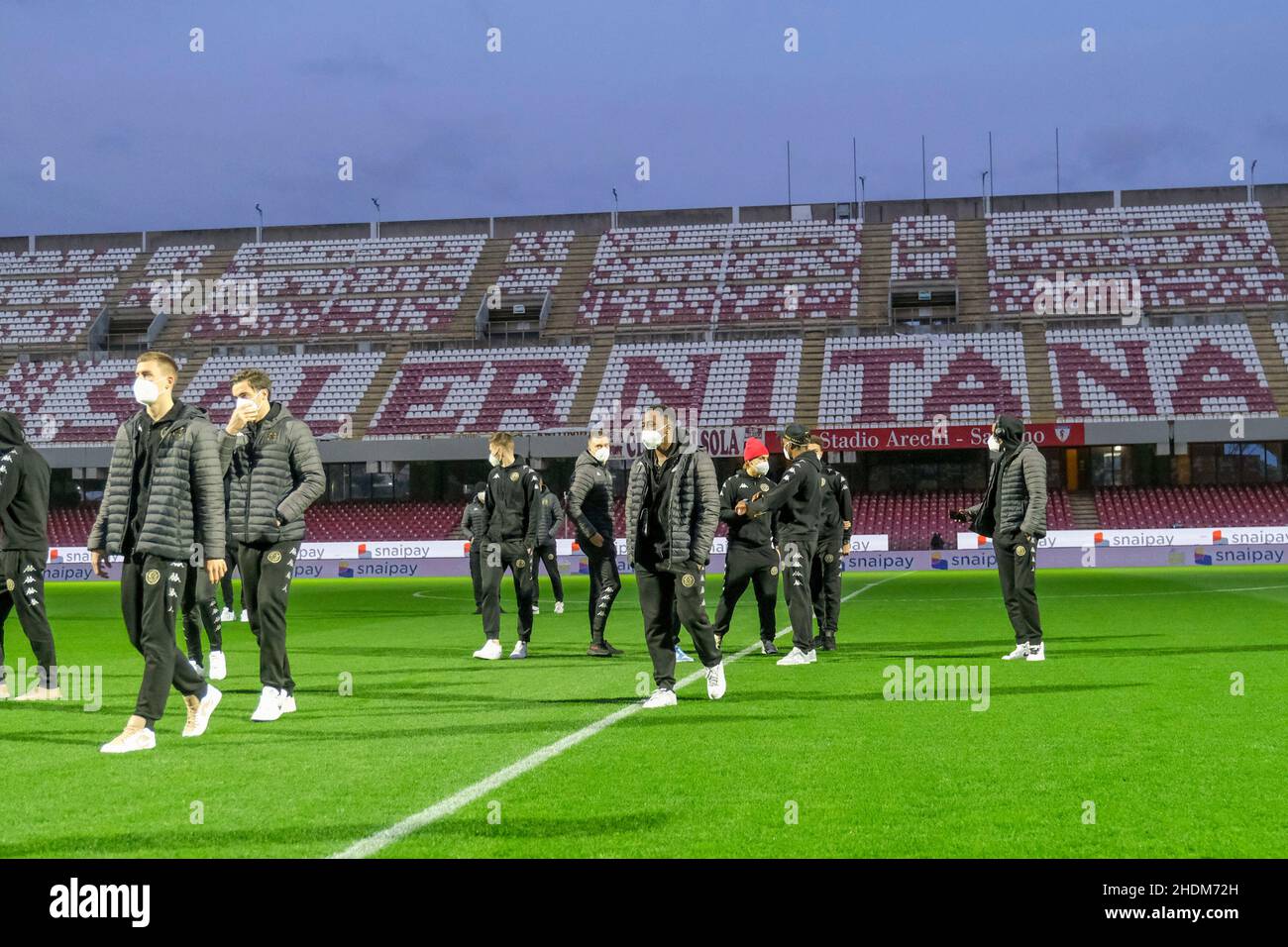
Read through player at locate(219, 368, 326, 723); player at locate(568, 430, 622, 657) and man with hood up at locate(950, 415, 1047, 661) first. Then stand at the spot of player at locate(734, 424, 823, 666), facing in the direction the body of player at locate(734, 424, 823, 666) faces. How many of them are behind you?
1

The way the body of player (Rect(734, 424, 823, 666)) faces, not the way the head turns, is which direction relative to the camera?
to the viewer's left

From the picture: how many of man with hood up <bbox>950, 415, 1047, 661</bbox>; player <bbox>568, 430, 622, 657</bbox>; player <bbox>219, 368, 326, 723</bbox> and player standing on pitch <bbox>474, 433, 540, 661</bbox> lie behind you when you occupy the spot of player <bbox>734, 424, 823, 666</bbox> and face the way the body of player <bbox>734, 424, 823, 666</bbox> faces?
1

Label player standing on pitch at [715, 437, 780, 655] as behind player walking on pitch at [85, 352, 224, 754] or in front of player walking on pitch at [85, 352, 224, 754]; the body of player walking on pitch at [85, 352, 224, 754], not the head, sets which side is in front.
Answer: behind

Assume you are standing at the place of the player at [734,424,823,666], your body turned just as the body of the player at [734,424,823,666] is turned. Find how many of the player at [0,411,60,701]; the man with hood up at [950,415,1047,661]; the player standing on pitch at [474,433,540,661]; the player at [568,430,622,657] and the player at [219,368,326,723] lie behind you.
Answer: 1

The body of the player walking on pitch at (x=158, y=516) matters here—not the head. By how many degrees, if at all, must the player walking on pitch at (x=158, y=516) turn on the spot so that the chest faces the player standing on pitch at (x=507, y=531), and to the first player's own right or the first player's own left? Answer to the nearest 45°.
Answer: approximately 180°

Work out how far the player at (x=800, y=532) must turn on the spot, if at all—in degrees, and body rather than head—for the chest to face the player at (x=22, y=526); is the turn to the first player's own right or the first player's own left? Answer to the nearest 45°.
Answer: approximately 45° to the first player's own left

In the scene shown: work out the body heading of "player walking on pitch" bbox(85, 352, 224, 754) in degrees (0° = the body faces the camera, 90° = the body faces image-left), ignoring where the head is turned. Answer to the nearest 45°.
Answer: approximately 45°
